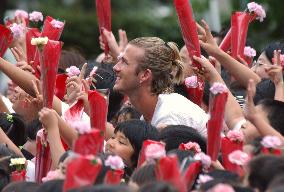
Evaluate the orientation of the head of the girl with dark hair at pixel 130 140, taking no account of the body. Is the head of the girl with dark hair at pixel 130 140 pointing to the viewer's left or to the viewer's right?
to the viewer's left
